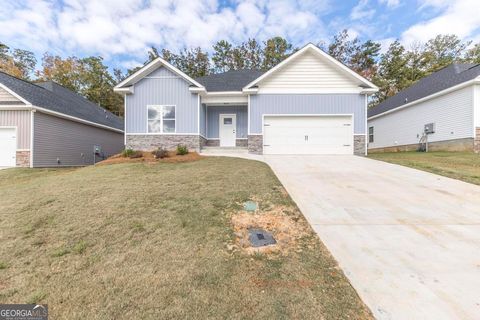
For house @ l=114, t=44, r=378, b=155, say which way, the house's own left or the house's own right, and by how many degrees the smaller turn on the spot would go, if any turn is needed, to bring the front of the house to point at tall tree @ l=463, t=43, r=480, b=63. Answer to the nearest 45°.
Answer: approximately 135° to the house's own left

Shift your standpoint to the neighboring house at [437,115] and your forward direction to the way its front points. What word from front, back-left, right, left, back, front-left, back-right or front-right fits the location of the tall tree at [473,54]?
back-left

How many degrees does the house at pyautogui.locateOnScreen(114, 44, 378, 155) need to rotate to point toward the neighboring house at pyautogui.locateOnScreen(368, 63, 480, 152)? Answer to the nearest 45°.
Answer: approximately 90° to its left

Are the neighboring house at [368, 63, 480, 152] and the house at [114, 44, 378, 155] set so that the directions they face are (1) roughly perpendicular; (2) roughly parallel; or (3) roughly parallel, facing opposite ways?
roughly parallel

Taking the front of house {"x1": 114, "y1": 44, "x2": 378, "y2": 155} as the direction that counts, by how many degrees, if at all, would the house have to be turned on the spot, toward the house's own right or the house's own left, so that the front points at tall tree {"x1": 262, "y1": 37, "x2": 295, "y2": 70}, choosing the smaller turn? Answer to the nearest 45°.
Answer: approximately 180°

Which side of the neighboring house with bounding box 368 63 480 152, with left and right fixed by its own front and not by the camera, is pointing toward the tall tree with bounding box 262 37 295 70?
back

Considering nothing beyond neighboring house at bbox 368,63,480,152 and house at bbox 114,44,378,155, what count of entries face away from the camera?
0

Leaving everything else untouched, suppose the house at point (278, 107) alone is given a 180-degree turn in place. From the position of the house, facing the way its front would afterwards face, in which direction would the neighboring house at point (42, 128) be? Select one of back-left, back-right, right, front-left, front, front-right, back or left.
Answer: left

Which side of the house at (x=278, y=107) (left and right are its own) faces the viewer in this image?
front

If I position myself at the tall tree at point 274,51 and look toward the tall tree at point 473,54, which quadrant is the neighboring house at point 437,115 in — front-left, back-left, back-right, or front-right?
front-right

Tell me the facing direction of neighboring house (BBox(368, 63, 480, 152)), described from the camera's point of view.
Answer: facing the viewer and to the right of the viewer

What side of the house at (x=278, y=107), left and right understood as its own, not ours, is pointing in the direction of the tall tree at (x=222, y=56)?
back
